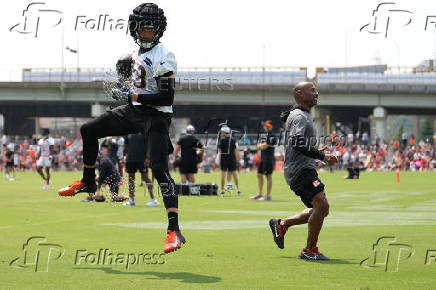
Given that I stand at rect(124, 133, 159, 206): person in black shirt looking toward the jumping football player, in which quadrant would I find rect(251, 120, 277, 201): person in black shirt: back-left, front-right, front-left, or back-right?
back-left

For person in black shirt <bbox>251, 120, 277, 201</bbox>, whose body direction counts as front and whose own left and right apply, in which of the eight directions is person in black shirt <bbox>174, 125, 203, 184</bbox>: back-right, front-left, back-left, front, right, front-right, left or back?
right

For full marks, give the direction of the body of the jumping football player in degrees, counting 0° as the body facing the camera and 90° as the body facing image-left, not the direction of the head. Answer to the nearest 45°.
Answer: approximately 45°

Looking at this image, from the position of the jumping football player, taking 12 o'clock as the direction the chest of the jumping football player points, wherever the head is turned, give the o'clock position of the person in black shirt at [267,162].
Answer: The person in black shirt is roughly at 5 o'clock from the jumping football player.

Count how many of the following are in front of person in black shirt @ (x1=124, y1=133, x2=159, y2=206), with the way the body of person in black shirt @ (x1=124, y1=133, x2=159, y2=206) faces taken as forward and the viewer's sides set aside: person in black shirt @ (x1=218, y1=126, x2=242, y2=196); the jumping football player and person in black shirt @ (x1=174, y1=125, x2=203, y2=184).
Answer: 1

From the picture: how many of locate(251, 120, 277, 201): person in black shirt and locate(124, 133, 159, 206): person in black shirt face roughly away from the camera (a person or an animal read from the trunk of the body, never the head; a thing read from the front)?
0

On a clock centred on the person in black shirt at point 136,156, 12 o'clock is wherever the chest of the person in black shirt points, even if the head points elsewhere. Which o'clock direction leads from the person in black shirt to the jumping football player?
The jumping football player is roughly at 12 o'clock from the person in black shirt.

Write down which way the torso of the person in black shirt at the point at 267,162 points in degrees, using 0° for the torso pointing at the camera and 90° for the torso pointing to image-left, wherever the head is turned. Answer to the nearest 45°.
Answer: approximately 45°

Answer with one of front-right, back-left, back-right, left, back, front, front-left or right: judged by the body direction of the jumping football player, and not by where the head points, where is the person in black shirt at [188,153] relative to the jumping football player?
back-right

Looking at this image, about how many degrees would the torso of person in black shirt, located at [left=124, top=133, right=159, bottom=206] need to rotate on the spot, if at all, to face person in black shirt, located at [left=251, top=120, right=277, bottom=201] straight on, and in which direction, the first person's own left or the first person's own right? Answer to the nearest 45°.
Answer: approximately 135° to the first person's own left

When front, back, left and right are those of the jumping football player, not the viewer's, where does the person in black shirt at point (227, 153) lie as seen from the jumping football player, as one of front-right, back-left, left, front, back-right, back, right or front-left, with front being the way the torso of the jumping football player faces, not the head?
back-right
